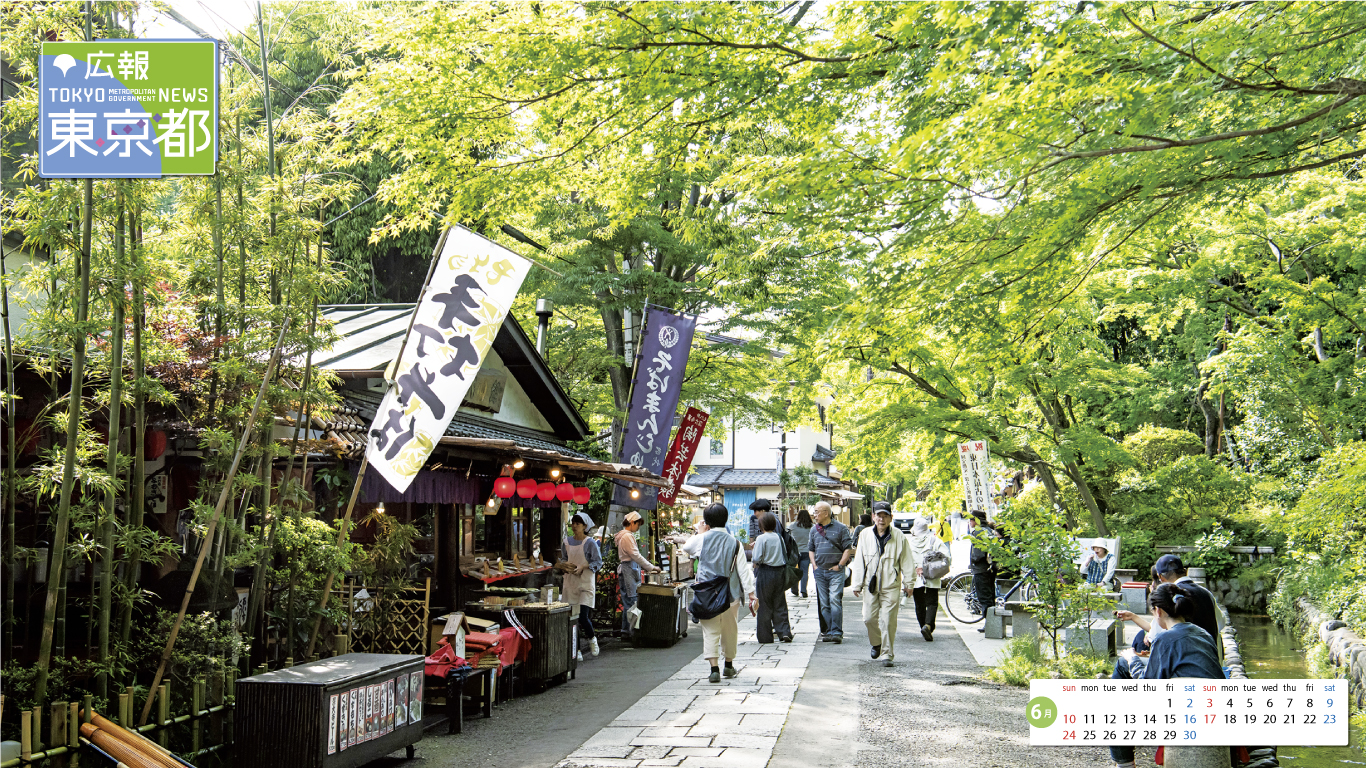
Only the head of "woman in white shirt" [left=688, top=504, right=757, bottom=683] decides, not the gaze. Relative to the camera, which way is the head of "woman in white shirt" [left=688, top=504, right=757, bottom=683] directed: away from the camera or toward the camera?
away from the camera

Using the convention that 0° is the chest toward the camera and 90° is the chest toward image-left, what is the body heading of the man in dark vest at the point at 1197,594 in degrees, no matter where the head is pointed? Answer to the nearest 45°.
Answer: approximately 90°

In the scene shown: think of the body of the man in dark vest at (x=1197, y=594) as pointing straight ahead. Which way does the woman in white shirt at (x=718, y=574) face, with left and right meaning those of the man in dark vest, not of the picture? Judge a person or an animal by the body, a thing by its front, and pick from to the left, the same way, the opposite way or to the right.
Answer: to the right

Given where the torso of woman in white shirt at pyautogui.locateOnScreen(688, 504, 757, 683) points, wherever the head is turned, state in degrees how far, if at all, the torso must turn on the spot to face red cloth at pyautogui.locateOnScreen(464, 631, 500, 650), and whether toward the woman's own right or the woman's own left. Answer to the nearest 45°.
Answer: approximately 135° to the woman's own left

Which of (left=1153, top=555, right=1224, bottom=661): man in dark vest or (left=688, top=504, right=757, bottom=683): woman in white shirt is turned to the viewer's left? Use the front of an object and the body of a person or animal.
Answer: the man in dark vest

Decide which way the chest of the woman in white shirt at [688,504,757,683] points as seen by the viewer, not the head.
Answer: away from the camera
